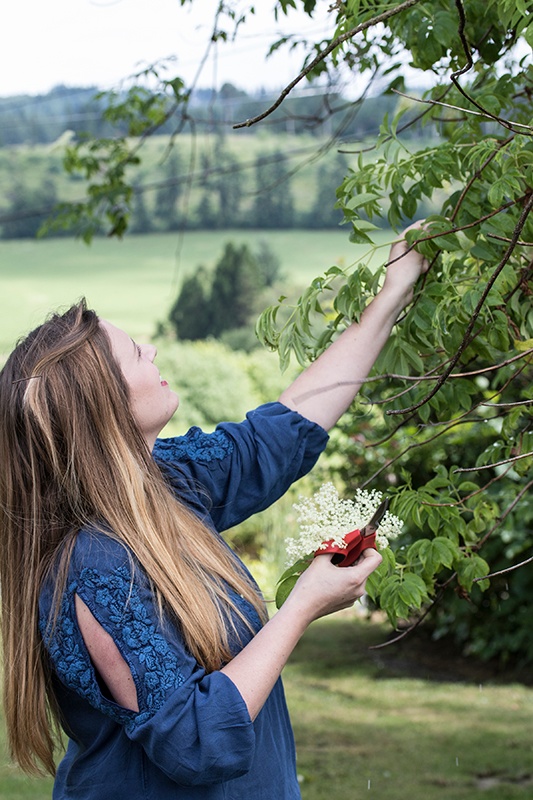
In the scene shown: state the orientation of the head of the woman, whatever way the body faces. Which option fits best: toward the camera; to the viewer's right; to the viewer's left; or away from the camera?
to the viewer's right

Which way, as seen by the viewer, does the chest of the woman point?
to the viewer's right
